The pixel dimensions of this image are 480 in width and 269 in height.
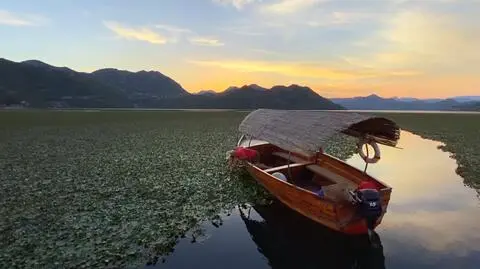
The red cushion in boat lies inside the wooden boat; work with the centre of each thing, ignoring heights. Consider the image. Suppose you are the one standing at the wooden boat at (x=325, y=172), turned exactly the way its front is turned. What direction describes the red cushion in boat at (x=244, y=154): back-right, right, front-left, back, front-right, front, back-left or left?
front

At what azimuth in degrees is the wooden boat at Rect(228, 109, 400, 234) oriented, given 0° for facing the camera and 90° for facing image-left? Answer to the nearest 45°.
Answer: approximately 135°
